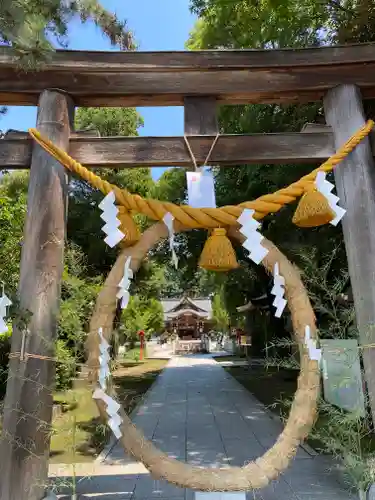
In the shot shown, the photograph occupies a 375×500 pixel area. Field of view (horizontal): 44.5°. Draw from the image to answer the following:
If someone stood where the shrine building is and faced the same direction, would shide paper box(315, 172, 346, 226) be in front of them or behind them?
in front

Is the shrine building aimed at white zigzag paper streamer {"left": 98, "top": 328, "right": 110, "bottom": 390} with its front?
yes

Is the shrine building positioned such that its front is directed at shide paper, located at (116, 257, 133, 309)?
yes

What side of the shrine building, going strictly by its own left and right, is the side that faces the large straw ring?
front

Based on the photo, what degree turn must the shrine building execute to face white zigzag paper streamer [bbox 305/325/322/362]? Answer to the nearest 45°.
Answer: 0° — it already faces it

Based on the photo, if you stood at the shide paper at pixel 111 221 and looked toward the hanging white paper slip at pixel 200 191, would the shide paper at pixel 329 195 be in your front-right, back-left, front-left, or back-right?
front-right

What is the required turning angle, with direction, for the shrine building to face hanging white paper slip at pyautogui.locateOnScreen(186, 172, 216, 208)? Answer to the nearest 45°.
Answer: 0° — it already faces it

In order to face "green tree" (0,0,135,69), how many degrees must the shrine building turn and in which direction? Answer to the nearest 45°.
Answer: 0° — it already faces it

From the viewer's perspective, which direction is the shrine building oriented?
toward the camera

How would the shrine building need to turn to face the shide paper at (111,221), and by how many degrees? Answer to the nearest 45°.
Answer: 0° — it already faces it

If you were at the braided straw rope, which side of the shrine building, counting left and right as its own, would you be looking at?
front

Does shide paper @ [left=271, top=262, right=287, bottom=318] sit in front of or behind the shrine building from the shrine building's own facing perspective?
in front

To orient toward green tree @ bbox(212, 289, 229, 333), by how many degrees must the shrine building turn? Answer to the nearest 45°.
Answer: approximately 45° to its left
